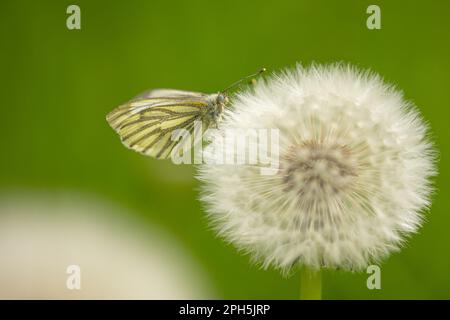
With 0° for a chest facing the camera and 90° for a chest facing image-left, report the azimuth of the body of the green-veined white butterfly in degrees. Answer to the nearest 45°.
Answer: approximately 270°
